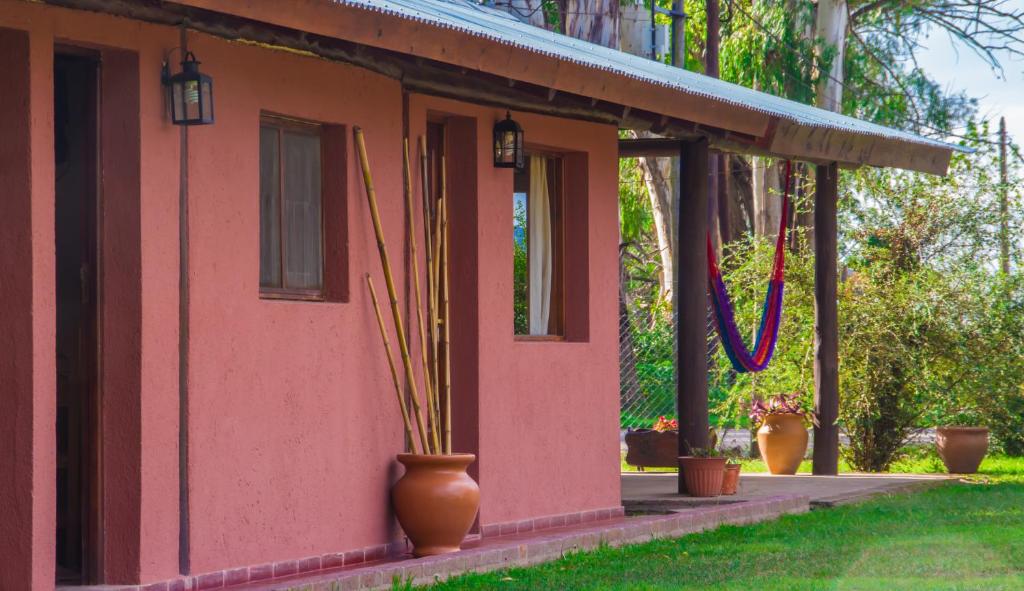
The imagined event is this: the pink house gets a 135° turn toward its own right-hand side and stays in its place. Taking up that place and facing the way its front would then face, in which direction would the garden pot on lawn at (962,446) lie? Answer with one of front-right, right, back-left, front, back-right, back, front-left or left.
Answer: back-right

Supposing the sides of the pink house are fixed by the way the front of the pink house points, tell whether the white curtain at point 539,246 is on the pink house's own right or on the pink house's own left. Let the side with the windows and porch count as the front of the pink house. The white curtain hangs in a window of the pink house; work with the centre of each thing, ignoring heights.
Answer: on the pink house's own left

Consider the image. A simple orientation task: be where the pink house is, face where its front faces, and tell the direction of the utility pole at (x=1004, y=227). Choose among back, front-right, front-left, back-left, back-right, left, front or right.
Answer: left

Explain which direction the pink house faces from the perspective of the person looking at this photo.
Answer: facing the viewer and to the right of the viewer

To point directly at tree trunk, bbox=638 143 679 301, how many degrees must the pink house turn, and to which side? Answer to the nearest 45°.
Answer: approximately 135° to its left

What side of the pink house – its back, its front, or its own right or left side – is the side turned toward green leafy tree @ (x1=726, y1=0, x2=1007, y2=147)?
left

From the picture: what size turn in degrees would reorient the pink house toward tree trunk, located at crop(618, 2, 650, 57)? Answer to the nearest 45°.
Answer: approximately 135° to its left

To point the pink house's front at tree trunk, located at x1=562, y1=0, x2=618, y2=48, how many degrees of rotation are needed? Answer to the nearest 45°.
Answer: approximately 135° to its left

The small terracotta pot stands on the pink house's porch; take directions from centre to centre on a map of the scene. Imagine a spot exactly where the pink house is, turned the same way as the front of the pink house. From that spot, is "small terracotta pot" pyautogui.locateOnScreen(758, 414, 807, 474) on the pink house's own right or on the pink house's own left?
on the pink house's own left

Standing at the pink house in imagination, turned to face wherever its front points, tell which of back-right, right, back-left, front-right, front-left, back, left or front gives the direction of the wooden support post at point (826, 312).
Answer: left
